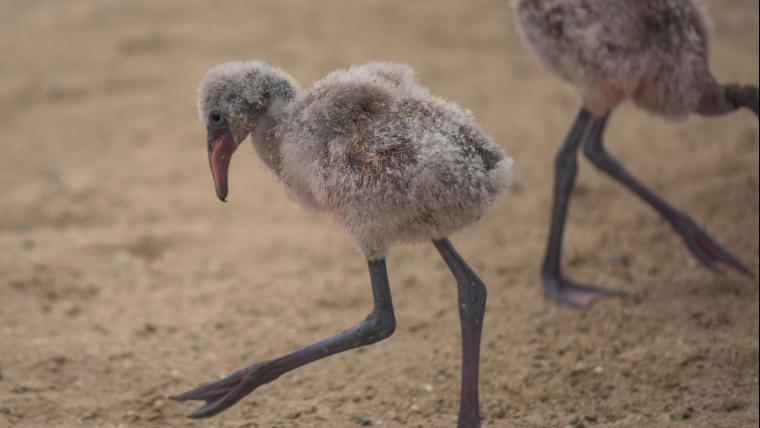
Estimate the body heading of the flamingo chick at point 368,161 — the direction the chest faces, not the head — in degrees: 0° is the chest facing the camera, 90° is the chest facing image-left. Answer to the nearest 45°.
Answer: approximately 90°

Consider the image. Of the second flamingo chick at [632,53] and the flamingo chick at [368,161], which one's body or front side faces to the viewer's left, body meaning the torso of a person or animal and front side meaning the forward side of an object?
the flamingo chick

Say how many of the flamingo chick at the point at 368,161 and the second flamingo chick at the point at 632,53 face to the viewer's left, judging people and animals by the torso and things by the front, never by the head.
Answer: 1

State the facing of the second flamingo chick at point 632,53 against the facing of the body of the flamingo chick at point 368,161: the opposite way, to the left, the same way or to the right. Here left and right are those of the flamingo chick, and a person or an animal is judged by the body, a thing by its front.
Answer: the opposite way

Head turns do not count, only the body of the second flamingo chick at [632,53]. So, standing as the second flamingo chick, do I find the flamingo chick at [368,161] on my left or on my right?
on my right

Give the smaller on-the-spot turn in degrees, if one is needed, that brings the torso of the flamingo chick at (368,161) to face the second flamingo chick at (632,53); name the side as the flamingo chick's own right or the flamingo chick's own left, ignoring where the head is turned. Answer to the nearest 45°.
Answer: approximately 135° to the flamingo chick's own right

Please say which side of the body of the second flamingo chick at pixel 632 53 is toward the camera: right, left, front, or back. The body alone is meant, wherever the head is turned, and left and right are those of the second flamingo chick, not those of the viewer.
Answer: right
